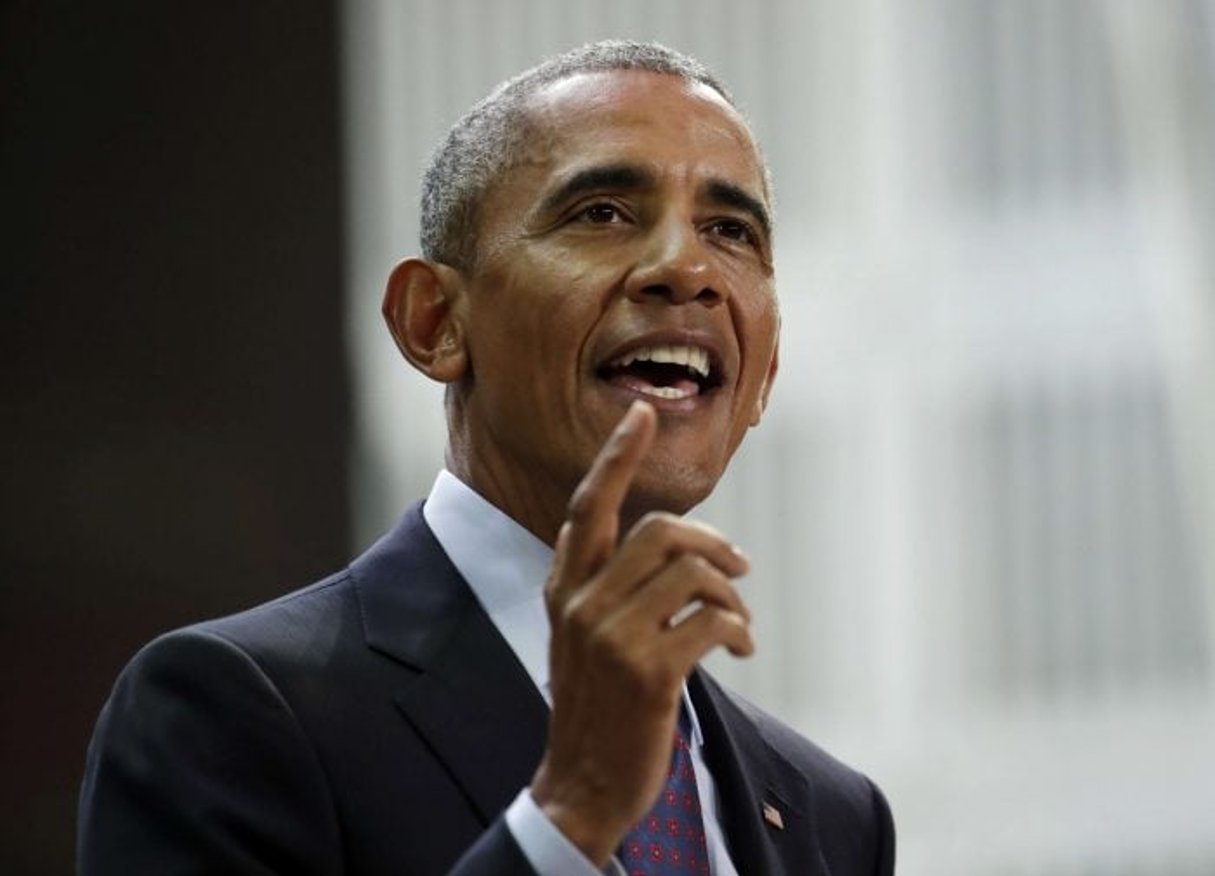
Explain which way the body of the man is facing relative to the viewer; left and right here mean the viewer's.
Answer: facing the viewer and to the right of the viewer
